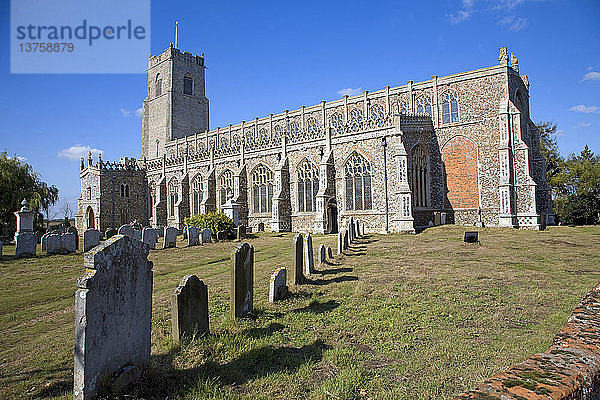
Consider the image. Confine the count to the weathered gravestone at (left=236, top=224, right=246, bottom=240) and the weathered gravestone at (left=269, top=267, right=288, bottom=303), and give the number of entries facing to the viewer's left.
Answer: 0

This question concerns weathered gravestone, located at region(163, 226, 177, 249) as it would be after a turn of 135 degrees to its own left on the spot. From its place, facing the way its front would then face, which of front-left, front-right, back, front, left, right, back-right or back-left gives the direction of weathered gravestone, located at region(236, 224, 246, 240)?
front-right

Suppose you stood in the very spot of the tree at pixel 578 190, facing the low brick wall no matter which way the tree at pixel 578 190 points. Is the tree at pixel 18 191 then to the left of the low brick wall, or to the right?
right

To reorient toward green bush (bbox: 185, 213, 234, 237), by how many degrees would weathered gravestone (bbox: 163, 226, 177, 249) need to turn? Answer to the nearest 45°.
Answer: approximately 90° to its left

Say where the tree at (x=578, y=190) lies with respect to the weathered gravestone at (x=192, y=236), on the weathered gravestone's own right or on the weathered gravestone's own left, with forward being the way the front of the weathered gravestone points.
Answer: on the weathered gravestone's own left
